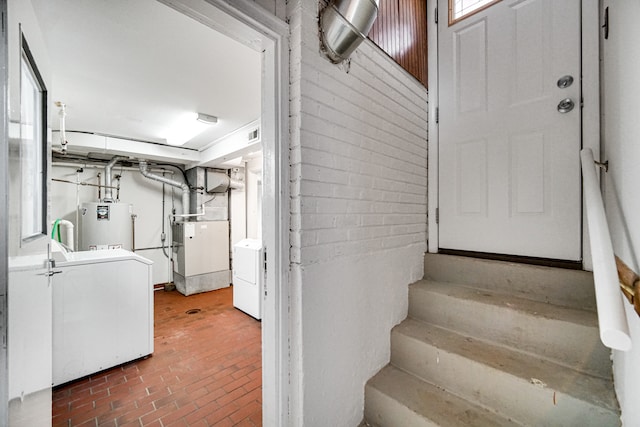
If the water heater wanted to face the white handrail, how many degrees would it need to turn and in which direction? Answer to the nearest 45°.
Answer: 0° — it already faces it

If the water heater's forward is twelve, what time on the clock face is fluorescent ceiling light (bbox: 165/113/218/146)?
The fluorescent ceiling light is roughly at 11 o'clock from the water heater.

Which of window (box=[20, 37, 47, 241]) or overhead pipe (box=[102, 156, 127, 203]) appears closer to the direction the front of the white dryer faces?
the window

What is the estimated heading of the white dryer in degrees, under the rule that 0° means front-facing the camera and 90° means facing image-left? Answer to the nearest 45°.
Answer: approximately 45°

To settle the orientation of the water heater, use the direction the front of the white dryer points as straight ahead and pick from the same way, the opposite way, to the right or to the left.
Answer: to the left

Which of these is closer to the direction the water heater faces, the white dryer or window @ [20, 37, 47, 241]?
the window

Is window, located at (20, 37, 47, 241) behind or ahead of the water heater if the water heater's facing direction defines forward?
ahead

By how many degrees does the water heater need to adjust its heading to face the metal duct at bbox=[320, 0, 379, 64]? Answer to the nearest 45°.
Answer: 0° — it already faces it

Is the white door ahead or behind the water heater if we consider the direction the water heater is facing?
ahead

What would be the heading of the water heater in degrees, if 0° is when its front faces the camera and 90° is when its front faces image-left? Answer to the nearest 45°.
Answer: approximately 0°

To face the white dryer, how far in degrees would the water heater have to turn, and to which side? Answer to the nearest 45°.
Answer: approximately 45° to its left

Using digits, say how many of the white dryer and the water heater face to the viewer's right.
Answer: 0
